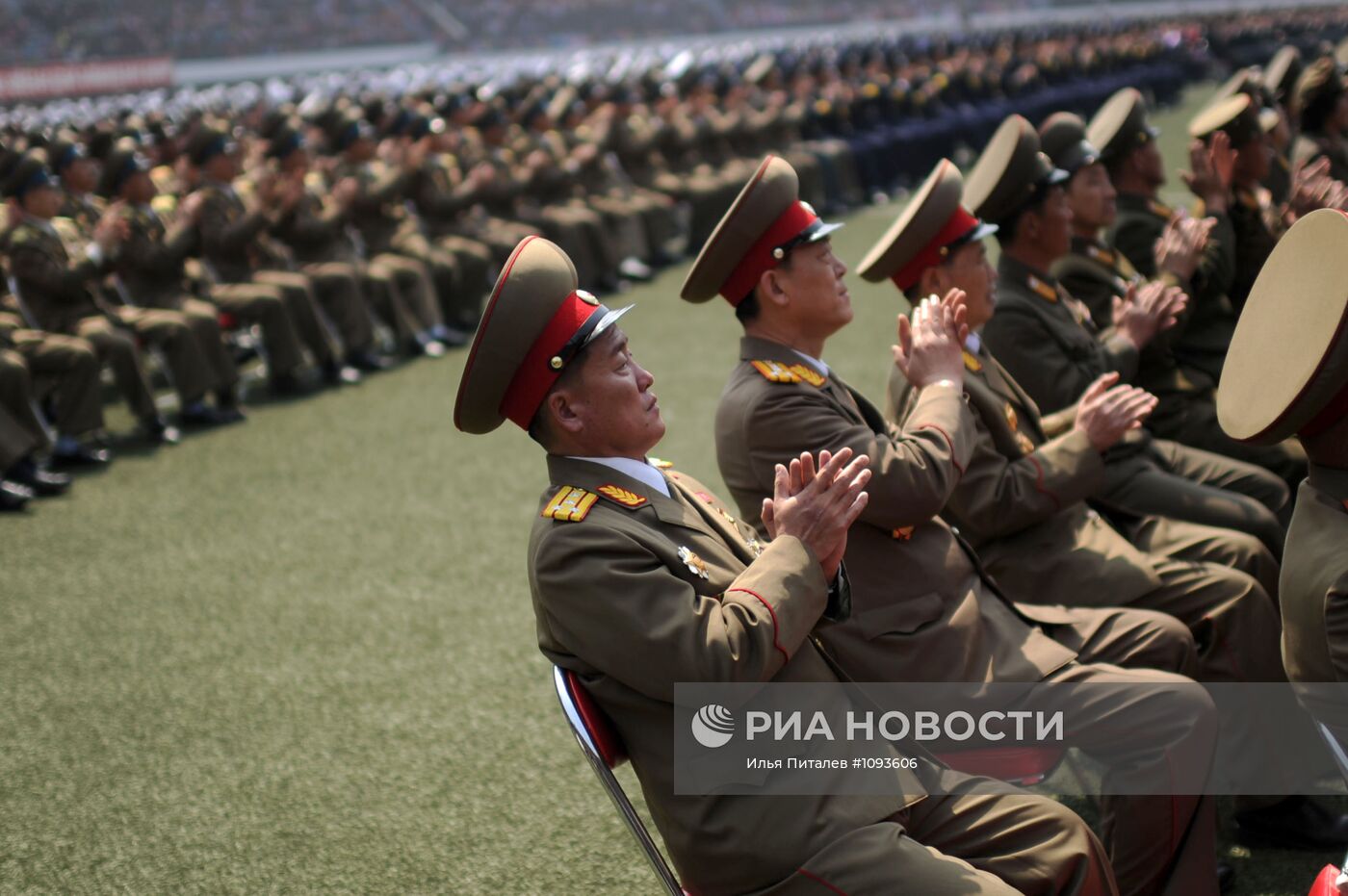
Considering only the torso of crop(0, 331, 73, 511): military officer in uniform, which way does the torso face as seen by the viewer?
to the viewer's right

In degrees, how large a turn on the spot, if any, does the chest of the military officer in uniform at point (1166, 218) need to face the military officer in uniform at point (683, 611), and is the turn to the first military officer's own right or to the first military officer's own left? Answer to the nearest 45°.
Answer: approximately 90° to the first military officer's own right

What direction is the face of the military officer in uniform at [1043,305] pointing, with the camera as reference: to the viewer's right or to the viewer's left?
to the viewer's right

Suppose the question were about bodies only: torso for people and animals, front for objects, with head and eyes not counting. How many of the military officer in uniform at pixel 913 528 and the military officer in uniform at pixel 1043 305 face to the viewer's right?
2

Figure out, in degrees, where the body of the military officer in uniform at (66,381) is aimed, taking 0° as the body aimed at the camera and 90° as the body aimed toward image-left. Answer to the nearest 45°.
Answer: approximately 270°

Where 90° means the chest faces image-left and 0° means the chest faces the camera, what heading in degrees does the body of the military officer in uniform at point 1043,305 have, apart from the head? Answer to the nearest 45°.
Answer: approximately 270°

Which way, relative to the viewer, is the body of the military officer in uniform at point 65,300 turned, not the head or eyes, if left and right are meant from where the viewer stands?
facing to the right of the viewer

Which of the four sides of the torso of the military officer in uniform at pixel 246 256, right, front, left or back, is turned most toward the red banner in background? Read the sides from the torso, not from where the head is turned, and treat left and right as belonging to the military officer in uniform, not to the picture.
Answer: left

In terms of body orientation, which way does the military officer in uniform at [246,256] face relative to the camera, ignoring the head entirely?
to the viewer's right

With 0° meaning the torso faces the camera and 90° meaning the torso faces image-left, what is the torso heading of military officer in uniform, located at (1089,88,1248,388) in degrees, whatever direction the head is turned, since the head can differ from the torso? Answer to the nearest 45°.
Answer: approximately 270°

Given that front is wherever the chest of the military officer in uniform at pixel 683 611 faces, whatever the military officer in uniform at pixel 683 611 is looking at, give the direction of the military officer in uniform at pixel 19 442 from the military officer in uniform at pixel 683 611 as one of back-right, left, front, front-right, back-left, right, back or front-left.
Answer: back-left

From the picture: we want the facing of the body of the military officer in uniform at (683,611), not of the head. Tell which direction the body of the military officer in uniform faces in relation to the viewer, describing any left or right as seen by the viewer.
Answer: facing to the right of the viewer

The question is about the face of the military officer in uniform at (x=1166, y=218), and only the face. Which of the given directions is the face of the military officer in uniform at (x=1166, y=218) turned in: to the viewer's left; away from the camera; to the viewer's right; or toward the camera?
to the viewer's right
